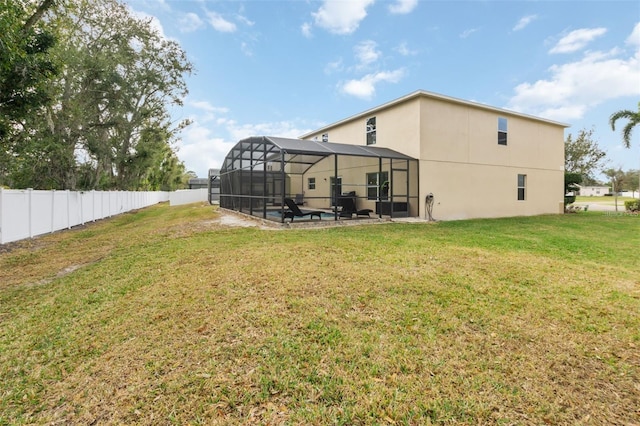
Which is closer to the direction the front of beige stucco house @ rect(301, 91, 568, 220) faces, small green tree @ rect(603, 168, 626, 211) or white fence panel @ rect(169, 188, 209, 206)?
the small green tree

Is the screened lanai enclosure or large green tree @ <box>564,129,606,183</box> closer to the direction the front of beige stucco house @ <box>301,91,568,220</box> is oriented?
the large green tree

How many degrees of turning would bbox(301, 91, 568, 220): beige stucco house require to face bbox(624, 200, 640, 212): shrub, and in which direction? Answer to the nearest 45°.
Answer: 0° — it already faces it

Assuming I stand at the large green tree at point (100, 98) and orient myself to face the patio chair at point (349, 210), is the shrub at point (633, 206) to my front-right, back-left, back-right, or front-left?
front-left

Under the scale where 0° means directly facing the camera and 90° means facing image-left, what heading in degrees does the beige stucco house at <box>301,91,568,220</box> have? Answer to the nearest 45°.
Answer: approximately 225°

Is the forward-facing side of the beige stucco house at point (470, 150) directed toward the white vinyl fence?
no

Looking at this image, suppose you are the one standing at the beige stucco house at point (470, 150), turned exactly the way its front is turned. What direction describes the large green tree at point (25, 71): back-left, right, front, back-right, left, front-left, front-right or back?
back

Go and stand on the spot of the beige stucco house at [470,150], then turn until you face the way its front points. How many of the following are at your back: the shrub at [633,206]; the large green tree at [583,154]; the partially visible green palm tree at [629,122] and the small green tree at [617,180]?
0

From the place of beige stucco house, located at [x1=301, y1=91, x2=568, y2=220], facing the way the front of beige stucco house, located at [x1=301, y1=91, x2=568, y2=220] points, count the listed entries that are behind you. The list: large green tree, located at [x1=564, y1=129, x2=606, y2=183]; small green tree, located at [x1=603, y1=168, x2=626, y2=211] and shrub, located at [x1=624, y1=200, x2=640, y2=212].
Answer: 0

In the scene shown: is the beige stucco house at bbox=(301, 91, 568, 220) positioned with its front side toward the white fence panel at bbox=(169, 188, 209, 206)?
no

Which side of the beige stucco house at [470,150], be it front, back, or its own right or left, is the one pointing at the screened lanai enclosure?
back

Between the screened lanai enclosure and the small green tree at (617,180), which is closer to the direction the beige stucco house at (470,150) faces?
the small green tree
